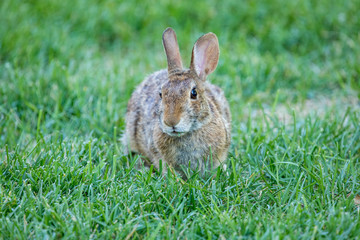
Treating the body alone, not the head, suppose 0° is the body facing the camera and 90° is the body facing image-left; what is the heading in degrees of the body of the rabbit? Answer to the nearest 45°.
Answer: approximately 0°
